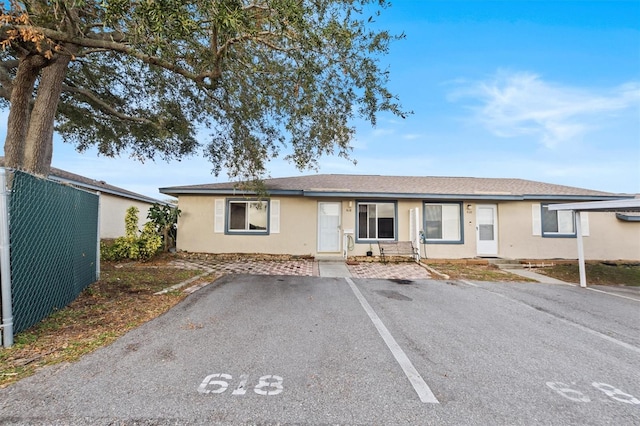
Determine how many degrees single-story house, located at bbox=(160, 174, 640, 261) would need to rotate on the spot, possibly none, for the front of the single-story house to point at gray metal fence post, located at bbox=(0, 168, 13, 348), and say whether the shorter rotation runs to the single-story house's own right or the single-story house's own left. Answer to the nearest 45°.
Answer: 0° — it already faces it

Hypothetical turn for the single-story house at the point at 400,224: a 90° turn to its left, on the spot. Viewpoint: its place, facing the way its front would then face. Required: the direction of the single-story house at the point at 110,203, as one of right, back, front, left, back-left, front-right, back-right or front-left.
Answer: back

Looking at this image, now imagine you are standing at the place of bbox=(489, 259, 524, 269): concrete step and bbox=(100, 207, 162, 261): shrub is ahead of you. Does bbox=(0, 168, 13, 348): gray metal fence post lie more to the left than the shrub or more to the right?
left

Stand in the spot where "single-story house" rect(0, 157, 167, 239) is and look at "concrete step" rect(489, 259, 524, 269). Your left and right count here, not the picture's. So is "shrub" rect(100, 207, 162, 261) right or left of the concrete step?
right

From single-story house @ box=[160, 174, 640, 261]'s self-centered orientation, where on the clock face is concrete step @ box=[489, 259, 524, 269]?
The concrete step is roughly at 11 o'clock from the single-story house.

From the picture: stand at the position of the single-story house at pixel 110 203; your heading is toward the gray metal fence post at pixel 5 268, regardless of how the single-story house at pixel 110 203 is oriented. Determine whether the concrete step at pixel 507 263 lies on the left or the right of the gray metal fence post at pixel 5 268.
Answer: left

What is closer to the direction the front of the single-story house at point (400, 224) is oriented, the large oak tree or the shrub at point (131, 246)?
the large oak tree

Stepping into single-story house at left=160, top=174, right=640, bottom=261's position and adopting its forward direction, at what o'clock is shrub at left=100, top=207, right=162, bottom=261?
The shrub is roughly at 2 o'clock from the single-story house.

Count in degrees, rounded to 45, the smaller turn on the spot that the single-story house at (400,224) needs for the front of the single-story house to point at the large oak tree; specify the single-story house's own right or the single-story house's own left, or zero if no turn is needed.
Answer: approximately 45° to the single-story house's own right

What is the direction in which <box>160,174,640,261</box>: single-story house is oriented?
toward the camera
